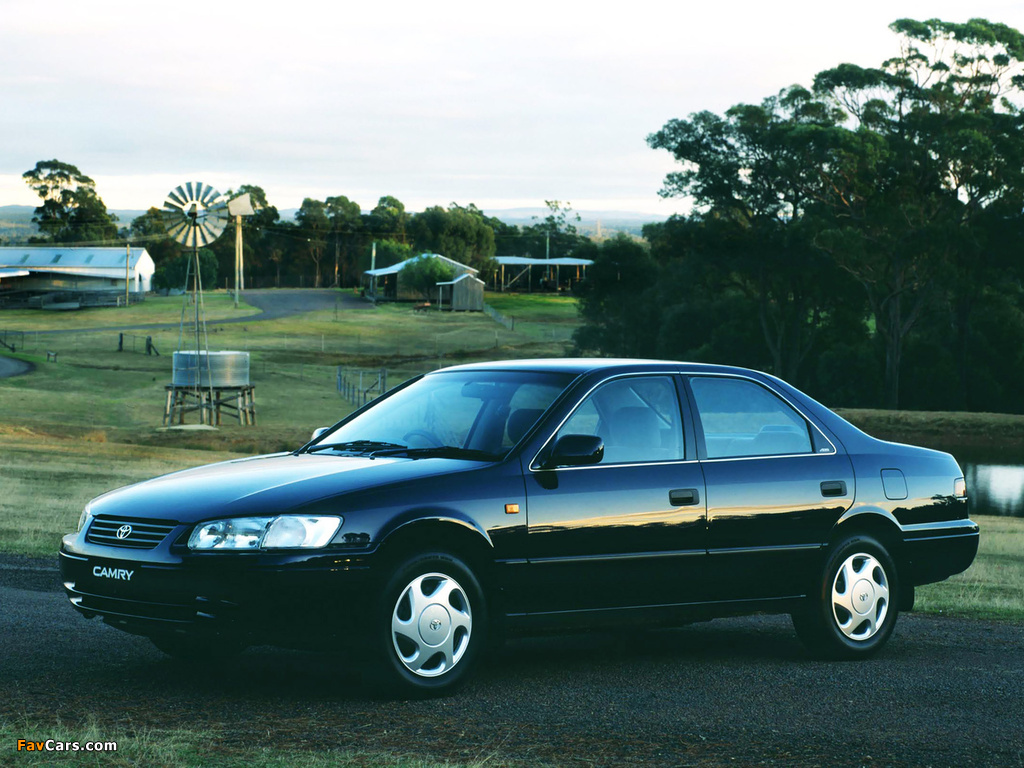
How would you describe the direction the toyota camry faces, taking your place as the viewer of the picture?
facing the viewer and to the left of the viewer
